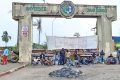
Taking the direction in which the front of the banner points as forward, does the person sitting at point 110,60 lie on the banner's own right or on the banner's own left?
on the banner's own left

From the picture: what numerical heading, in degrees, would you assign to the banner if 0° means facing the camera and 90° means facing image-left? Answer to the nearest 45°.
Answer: approximately 0°
